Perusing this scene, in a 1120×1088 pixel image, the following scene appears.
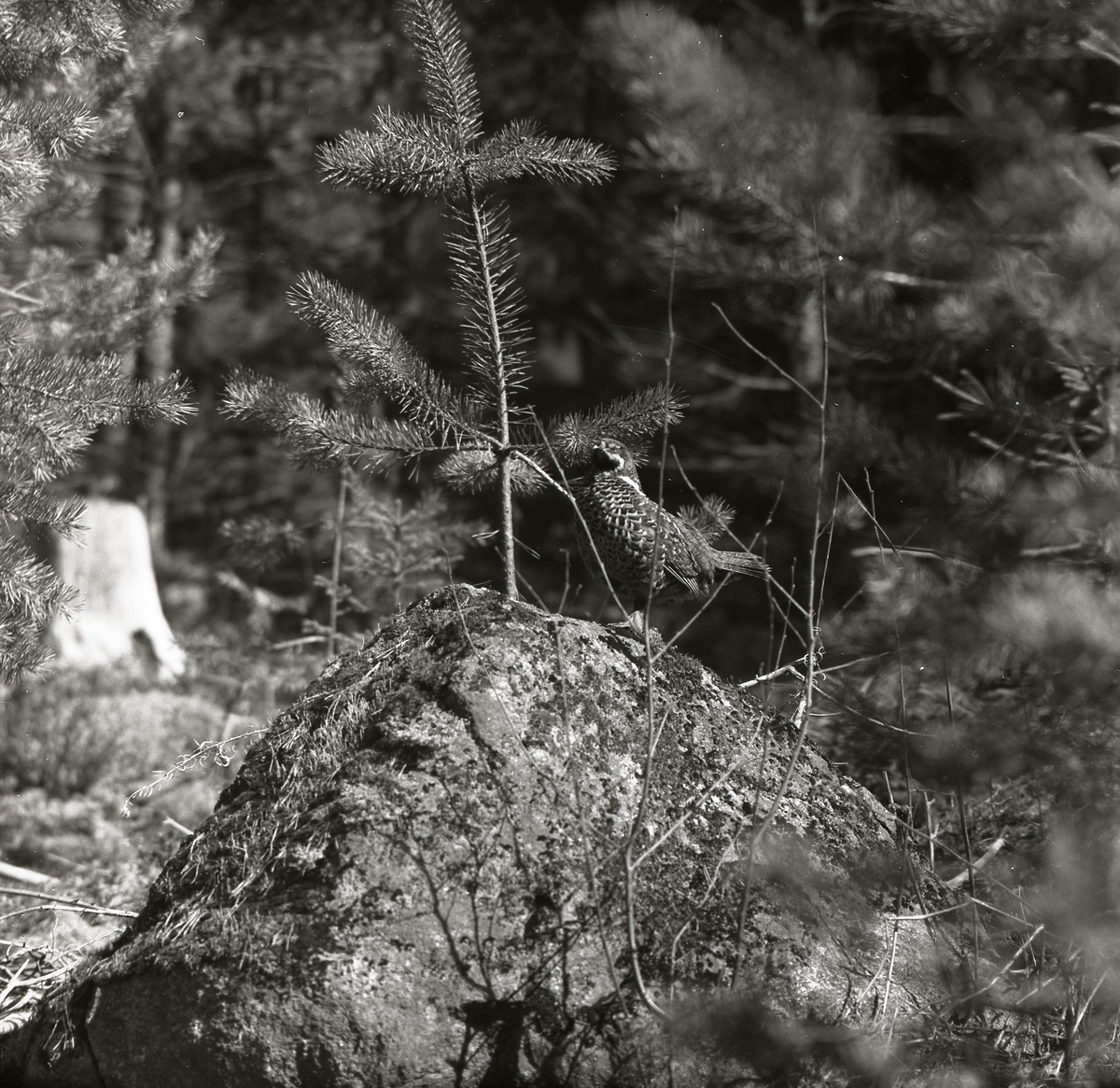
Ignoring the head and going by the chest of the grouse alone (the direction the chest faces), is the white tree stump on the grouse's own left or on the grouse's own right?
on the grouse's own right

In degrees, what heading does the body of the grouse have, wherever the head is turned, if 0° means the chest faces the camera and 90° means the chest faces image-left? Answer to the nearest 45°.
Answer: approximately 45°

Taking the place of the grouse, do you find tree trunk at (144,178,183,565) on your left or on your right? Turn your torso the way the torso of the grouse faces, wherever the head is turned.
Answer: on your right
